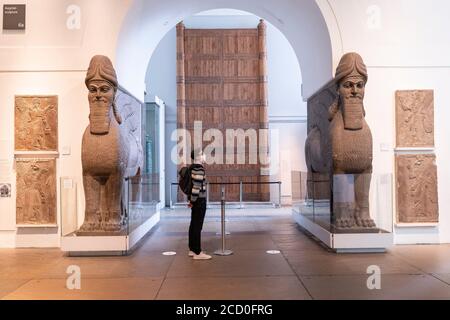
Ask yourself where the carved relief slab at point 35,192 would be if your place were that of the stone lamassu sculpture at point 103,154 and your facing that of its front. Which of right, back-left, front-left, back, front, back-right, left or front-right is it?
back-right

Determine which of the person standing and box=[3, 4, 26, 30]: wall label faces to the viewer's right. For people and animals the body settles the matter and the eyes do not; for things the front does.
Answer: the person standing

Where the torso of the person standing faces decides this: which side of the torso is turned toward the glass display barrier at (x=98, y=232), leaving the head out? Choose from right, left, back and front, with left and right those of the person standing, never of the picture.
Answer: back

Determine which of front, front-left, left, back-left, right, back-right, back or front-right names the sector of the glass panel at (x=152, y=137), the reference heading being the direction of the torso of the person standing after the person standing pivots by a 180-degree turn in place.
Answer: right

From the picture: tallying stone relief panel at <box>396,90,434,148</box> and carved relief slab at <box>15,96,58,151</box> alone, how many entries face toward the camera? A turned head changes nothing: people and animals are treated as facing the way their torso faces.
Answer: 2

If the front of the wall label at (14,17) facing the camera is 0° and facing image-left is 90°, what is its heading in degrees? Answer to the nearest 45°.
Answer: approximately 0°

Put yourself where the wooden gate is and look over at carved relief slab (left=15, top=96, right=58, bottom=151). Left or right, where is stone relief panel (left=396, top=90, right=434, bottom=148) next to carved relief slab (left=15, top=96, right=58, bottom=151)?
left

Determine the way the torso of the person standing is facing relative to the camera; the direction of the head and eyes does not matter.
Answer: to the viewer's right

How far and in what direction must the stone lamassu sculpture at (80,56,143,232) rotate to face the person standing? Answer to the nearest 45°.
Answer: approximately 45° to its left
